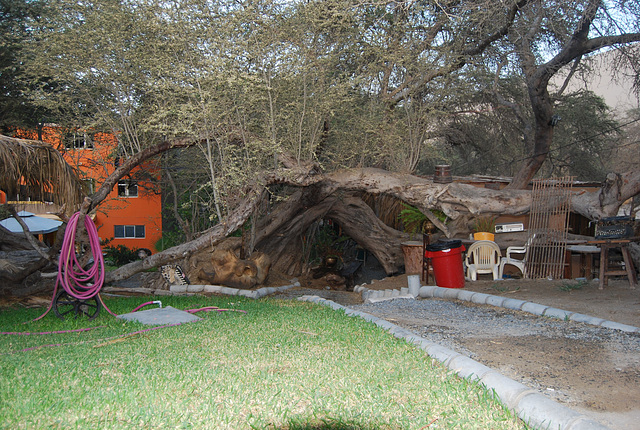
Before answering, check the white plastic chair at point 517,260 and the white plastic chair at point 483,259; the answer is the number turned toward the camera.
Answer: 1

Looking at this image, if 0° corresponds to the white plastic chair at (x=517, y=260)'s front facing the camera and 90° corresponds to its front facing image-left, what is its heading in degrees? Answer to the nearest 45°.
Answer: approximately 90°

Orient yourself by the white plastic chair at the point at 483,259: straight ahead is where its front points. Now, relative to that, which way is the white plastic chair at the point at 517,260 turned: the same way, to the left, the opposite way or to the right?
to the right

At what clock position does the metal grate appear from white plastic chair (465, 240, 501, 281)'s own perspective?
The metal grate is roughly at 9 o'clock from the white plastic chair.

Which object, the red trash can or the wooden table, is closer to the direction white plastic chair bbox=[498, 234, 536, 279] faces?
the red trash can

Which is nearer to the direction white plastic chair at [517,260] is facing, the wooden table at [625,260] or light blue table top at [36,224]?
the light blue table top

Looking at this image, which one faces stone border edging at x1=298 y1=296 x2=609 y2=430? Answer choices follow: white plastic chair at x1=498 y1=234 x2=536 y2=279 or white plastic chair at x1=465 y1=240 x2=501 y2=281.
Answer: white plastic chair at x1=465 y1=240 x2=501 y2=281

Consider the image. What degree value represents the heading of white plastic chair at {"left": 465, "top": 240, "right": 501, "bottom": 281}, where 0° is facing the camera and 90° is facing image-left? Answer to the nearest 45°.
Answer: approximately 0°

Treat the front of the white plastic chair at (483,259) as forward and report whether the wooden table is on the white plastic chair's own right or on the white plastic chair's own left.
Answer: on the white plastic chair's own left

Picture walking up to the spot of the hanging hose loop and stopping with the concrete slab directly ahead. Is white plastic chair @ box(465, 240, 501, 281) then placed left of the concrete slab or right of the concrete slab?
left
